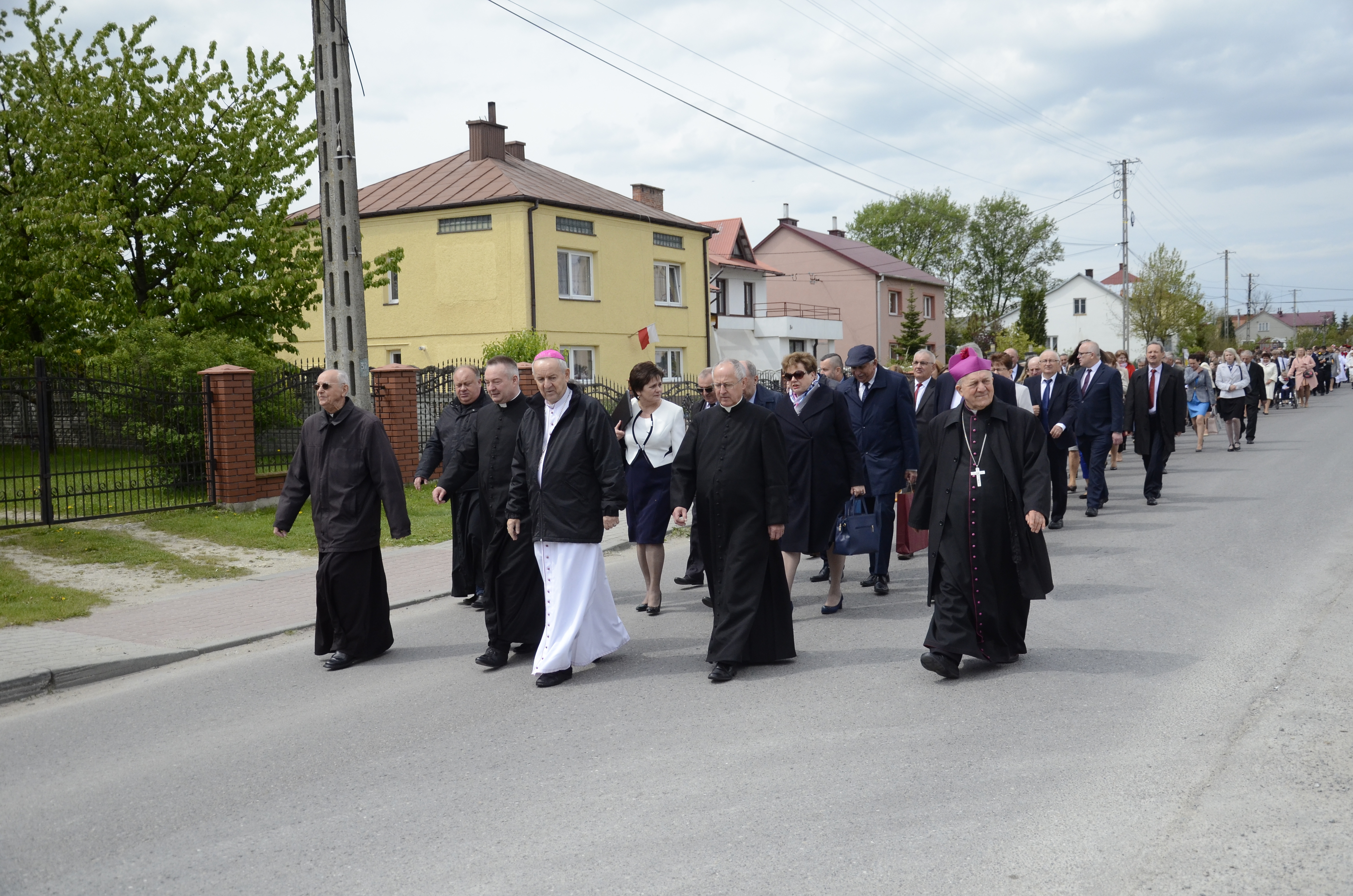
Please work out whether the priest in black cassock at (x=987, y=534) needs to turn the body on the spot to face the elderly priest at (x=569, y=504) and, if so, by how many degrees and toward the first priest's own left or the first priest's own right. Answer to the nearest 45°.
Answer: approximately 90° to the first priest's own right

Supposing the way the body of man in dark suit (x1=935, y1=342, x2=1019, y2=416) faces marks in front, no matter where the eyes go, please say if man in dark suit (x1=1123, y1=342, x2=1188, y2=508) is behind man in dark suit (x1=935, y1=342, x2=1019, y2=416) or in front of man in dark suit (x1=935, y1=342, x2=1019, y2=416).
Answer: behind

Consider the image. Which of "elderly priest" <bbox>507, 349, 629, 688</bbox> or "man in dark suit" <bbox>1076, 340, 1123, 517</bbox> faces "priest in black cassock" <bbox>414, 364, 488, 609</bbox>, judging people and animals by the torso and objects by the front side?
the man in dark suit

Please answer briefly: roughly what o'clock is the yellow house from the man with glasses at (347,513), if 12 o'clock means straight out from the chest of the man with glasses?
The yellow house is roughly at 5 o'clock from the man with glasses.

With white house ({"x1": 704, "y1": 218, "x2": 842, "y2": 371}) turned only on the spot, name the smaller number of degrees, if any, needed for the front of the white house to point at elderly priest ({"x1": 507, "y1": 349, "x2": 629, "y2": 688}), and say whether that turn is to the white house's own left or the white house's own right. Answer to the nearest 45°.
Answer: approximately 45° to the white house's own right

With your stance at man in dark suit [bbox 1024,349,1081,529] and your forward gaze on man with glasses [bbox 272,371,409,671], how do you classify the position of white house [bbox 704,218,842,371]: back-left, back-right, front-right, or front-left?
back-right

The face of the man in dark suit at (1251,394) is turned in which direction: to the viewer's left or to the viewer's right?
to the viewer's left

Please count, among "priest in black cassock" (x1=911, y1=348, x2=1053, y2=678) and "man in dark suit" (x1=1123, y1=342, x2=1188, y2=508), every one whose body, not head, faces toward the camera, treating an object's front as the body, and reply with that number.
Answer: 2

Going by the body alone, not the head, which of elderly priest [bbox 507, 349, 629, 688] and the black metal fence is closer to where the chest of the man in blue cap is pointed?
the elderly priest

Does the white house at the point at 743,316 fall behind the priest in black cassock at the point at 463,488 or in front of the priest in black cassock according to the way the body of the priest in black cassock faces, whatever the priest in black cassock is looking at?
behind

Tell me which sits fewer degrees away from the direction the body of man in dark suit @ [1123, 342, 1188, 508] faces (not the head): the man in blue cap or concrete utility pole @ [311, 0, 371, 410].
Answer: the man in blue cap

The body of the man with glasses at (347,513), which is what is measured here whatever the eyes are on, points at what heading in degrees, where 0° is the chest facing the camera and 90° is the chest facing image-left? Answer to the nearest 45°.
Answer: approximately 45°

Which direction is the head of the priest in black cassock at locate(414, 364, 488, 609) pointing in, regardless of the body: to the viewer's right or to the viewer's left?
to the viewer's left

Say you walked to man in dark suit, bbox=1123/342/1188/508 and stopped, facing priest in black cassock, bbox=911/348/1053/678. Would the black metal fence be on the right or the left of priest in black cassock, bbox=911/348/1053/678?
right

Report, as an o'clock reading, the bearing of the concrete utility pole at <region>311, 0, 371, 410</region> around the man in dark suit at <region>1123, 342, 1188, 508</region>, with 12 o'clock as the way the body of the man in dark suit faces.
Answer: The concrete utility pole is roughly at 2 o'clock from the man in dark suit.
